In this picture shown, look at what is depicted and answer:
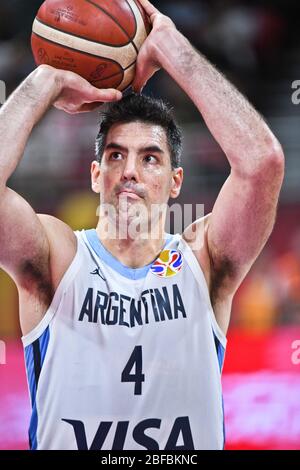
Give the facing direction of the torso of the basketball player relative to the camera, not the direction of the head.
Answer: toward the camera
